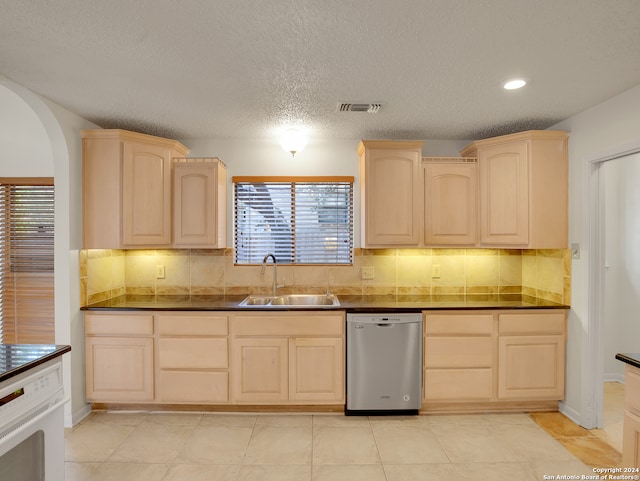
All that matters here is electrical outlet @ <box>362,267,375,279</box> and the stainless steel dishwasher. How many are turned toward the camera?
2

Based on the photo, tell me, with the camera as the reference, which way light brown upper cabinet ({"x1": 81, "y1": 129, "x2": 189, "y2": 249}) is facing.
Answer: facing the viewer and to the right of the viewer

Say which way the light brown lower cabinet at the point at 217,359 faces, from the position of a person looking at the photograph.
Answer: facing the viewer

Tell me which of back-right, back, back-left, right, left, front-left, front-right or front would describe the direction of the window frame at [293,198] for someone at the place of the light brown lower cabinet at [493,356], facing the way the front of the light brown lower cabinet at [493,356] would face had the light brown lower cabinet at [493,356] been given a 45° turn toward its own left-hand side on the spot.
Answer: back-right

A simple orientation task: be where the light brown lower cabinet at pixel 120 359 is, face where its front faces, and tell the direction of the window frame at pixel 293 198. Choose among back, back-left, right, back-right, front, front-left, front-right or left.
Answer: left

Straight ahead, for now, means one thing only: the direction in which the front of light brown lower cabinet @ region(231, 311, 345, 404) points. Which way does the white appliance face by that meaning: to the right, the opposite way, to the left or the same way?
to the left

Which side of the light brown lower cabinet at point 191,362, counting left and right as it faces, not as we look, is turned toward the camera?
front

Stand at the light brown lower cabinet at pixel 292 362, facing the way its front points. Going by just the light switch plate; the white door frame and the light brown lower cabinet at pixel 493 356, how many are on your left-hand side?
3

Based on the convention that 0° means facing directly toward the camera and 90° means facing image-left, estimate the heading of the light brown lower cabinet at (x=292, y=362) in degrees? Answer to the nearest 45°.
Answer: approximately 0°
